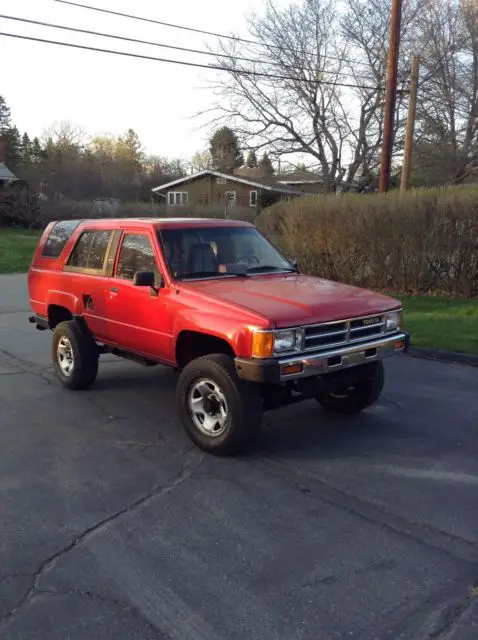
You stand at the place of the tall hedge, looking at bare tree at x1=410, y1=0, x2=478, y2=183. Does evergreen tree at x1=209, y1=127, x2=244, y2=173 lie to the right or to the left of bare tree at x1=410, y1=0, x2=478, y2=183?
left

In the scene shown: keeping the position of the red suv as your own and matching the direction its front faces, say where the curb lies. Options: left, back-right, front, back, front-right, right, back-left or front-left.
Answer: left

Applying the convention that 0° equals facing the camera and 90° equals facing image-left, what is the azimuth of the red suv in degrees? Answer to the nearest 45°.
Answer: approximately 315°

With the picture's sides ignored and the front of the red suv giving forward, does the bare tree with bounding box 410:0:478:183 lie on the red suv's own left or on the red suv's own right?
on the red suv's own left

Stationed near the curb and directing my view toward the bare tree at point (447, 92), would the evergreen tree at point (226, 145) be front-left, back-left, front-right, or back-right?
front-left

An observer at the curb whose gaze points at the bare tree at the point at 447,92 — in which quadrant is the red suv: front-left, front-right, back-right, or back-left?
back-left

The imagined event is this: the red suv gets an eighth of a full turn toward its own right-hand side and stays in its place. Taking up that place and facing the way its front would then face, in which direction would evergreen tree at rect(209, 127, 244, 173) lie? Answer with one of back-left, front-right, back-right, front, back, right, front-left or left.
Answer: back

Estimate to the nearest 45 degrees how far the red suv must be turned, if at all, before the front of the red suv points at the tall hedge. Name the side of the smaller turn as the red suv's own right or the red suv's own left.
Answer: approximately 90° to the red suv's own left
